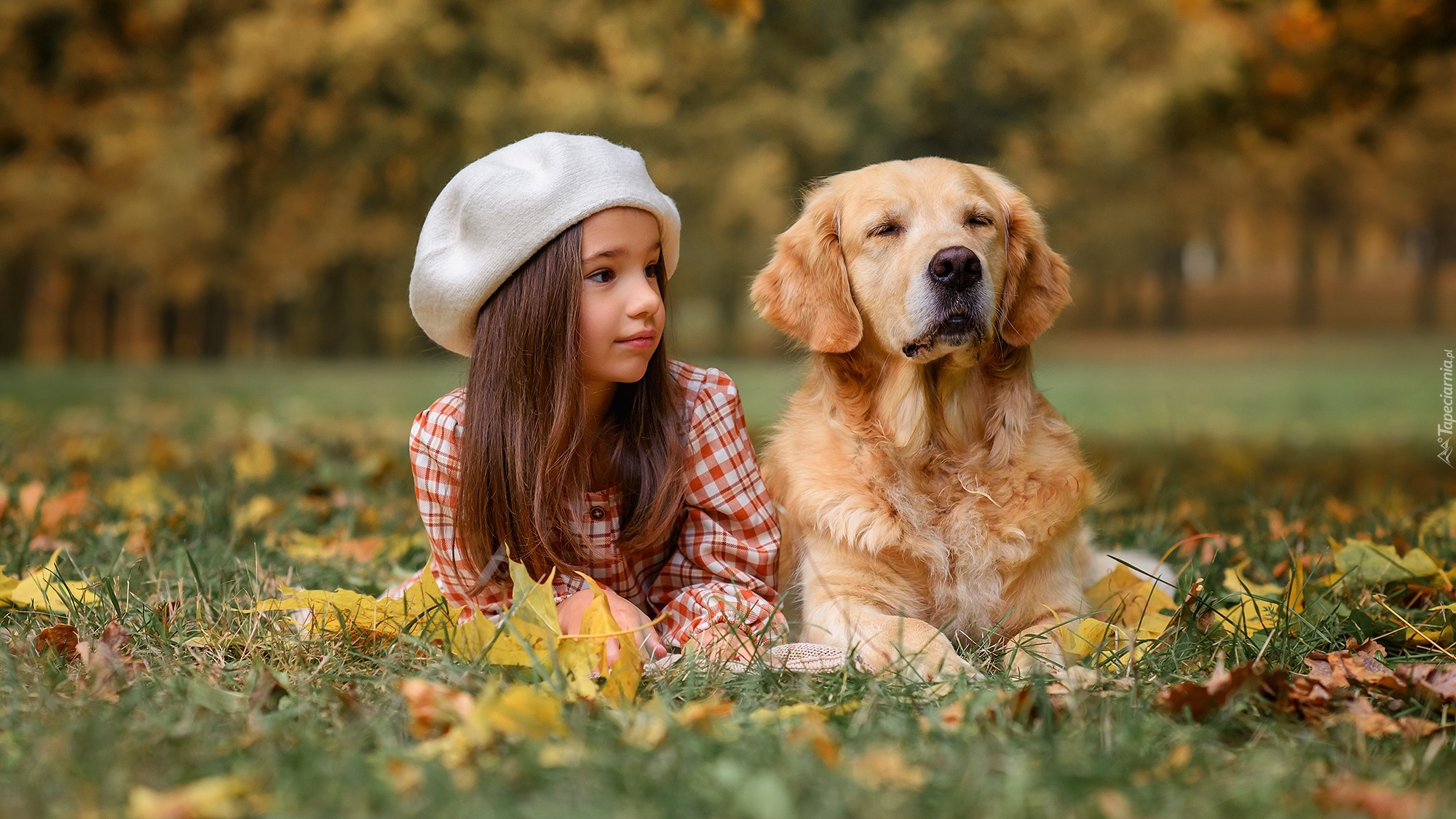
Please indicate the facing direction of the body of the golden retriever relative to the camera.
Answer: toward the camera

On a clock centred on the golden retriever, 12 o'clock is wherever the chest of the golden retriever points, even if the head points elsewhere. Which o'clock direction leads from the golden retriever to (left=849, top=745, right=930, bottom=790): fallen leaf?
The fallen leaf is roughly at 12 o'clock from the golden retriever.

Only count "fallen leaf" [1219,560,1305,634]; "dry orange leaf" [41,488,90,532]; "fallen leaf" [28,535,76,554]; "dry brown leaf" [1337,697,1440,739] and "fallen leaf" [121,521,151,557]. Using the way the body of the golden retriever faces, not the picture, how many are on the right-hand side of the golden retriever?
3

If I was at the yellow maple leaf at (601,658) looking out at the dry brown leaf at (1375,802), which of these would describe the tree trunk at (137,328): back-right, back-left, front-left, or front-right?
back-left

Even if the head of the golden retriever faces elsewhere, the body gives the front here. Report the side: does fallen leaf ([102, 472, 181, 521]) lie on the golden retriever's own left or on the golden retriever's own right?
on the golden retriever's own right

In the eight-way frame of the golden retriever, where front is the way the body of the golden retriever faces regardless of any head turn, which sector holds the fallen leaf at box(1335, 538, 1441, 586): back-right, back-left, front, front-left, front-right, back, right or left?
left

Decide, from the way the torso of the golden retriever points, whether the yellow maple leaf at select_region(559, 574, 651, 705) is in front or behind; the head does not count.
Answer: in front

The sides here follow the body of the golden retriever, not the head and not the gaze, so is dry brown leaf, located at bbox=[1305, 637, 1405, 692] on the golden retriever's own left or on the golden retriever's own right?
on the golden retriever's own left

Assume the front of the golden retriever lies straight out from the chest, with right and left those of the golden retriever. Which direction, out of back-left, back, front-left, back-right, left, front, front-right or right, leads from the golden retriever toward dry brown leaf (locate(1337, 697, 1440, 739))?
front-left

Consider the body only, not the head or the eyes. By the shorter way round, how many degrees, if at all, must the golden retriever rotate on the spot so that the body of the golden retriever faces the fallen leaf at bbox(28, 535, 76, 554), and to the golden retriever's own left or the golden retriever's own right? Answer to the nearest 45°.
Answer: approximately 90° to the golden retriever's own right

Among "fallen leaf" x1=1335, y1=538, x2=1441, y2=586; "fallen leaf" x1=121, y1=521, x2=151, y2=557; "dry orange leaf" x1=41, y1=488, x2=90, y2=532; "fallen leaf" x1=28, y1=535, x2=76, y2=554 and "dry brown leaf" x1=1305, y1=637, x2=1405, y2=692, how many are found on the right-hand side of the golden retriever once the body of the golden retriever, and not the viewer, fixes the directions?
3

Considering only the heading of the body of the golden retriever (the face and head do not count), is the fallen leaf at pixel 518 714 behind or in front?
in front

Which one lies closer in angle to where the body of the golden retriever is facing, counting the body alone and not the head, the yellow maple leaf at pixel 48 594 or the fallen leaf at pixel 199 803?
the fallen leaf

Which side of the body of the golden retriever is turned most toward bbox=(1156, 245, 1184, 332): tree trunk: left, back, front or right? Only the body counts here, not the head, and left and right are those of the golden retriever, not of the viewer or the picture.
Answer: back

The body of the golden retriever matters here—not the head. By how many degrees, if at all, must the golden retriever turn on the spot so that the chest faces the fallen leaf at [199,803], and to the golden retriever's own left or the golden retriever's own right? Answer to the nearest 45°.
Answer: approximately 45° to the golden retriever's own right

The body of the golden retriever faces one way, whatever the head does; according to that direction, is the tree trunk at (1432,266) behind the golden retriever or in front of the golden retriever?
behind

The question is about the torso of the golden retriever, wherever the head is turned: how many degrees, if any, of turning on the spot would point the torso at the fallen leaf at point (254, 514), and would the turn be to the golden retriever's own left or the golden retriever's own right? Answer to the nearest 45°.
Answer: approximately 90° to the golden retriever's own right

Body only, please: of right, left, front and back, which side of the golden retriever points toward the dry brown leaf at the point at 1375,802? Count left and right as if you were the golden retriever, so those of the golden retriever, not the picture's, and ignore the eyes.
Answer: front
